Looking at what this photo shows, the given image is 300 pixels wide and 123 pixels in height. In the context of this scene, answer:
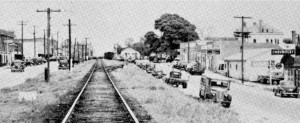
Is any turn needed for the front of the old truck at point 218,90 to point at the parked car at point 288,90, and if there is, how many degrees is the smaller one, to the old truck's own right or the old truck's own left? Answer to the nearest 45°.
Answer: approximately 90° to the old truck's own left

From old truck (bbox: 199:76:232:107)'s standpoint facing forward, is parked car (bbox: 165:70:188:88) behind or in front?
behind
